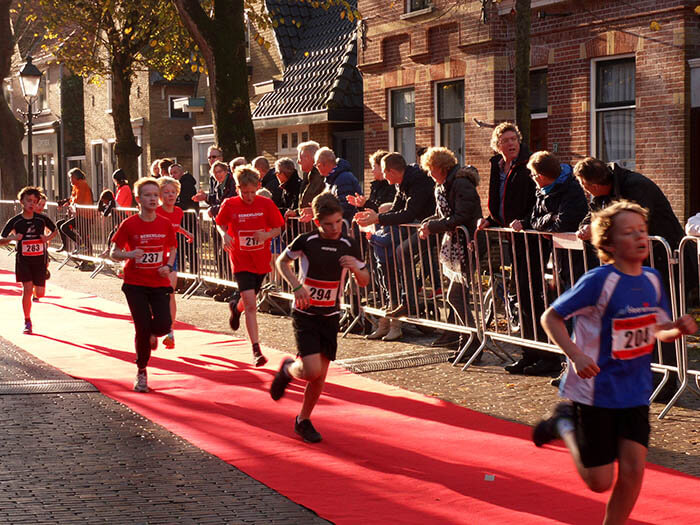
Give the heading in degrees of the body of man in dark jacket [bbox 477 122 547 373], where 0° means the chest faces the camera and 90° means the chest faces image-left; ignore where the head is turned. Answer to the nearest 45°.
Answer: approximately 45°

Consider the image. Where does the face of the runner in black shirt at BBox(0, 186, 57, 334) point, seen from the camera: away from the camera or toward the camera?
toward the camera

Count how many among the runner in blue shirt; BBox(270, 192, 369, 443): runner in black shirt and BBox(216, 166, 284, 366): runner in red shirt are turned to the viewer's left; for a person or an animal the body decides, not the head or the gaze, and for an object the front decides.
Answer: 0

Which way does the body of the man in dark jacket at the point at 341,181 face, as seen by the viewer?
to the viewer's left

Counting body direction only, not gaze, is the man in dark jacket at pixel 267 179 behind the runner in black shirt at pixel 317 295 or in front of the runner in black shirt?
behind

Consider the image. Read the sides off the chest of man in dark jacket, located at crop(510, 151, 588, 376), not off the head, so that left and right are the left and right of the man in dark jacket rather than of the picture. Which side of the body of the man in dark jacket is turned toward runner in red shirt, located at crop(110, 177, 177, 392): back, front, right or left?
front

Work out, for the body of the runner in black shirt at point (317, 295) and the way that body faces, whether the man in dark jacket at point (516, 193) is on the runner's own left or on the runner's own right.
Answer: on the runner's own left

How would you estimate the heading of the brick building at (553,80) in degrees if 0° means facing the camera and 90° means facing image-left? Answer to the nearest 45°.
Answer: approximately 45°

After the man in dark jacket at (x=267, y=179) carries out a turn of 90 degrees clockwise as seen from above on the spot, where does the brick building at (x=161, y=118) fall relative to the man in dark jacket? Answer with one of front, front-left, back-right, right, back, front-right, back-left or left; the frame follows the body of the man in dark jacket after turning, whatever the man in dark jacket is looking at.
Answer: front

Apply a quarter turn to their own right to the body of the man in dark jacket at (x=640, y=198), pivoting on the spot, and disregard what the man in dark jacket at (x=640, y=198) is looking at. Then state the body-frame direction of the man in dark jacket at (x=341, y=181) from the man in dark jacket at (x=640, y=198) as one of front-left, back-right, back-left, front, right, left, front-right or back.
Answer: front-left

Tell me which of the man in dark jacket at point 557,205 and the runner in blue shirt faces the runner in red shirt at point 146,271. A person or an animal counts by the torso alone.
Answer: the man in dark jacket

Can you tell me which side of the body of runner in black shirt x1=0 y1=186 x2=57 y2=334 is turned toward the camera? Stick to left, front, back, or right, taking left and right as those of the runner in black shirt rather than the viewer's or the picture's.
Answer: front

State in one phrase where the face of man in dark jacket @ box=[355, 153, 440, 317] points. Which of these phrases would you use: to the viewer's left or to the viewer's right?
to the viewer's left

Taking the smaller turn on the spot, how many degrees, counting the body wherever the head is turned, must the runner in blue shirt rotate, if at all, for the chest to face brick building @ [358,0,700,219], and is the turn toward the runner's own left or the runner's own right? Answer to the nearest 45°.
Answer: approximately 135° to the runner's own left

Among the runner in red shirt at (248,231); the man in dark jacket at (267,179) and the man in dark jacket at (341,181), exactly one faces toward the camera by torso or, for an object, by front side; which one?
the runner in red shirt

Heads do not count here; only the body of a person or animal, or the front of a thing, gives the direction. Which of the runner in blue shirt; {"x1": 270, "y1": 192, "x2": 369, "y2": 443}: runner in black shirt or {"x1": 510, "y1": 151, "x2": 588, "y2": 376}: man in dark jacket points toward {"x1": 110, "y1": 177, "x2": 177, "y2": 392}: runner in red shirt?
the man in dark jacket
